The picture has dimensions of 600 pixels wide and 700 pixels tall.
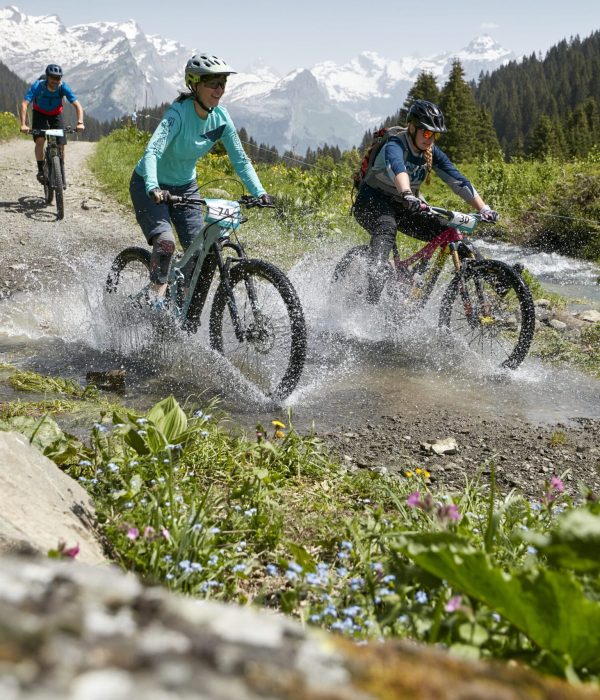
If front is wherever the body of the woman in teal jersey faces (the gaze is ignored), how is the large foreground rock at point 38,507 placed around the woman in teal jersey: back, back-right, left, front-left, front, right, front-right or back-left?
front-right

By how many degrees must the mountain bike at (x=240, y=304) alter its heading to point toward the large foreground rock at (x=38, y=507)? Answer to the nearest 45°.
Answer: approximately 45° to its right

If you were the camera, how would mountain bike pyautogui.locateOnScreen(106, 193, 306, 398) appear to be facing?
facing the viewer and to the right of the viewer

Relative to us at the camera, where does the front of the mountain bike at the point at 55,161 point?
facing the viewer

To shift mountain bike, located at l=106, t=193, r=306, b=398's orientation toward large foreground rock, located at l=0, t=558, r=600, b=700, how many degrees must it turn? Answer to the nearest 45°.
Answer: approximately 45° to its right

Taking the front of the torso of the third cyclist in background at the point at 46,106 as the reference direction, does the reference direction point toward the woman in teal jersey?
yes

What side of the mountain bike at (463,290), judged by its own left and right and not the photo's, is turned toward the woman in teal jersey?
right

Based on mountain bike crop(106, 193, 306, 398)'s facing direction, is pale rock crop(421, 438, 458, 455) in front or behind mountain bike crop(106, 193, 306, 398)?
in front

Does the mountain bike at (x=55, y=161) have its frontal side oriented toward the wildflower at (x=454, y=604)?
yes

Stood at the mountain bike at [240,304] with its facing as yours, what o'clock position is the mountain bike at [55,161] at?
the mountain bike at [55,161] is roughly at 7 o'clock from the mountain bike at [240,304].

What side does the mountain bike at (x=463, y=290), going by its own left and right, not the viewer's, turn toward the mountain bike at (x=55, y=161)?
back

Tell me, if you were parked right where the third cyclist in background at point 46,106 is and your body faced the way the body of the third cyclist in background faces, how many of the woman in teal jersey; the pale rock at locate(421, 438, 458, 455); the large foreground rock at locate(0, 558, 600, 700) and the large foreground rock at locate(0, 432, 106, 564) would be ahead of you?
4

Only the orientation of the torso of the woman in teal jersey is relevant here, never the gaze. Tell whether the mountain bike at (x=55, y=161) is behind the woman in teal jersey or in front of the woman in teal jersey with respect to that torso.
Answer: behind

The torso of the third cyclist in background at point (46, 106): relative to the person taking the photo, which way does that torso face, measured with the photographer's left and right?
facing the viewer

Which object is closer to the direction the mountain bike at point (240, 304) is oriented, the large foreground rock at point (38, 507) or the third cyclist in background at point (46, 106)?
the large foreground rock
